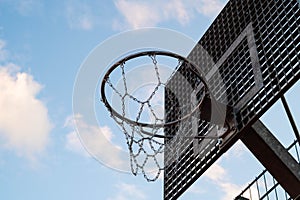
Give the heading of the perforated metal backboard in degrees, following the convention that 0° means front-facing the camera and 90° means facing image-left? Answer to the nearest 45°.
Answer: approximately 45°
